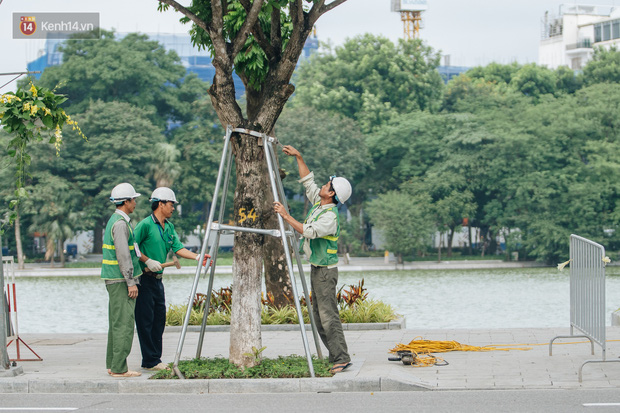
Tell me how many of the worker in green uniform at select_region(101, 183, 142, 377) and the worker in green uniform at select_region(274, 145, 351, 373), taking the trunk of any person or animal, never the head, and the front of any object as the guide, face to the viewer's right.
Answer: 1

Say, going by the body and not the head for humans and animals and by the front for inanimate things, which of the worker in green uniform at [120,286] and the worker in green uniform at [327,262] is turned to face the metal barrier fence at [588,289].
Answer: the worker in green uniform at [120,286]

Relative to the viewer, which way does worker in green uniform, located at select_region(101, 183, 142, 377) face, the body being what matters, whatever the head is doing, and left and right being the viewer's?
facing to the right of the viewer

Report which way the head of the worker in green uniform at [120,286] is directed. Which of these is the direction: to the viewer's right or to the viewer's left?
to the viewer's right

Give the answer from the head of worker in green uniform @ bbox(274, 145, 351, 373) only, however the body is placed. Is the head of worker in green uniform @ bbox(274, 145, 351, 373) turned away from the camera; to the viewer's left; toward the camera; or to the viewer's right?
to the viewer's left

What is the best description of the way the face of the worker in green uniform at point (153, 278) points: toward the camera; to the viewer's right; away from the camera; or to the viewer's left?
to the viewer's right

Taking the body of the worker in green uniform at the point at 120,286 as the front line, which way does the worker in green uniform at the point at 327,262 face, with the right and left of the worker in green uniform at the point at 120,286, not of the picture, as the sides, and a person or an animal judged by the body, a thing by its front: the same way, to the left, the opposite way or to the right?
the opposite way

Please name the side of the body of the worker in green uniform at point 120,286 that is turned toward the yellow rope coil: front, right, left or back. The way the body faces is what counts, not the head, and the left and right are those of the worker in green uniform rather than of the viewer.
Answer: front

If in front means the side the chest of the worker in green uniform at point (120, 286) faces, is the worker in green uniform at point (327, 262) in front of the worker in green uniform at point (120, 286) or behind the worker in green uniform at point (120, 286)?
in front

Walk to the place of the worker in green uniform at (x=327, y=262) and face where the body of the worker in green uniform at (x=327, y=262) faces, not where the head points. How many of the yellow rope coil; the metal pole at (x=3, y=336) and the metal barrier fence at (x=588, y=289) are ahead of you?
1

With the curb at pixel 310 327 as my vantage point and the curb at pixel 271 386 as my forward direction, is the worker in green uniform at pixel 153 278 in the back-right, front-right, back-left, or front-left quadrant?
front-right

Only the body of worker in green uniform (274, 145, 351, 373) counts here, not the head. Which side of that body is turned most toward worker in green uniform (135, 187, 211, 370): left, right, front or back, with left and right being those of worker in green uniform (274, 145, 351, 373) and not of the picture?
front

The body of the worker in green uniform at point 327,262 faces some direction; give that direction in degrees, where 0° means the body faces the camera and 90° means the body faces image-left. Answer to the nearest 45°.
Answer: approximately 90°
